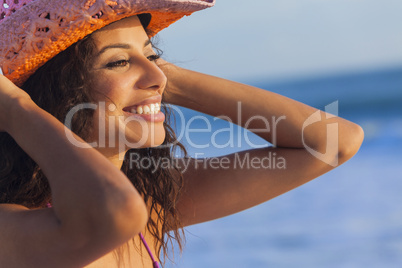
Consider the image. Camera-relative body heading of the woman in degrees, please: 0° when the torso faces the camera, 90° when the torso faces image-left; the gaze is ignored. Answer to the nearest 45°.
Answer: approximately 315°
